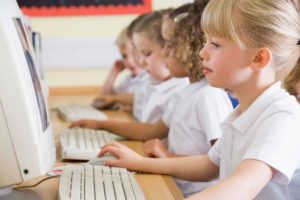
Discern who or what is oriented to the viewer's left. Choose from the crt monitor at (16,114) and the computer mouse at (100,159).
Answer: the computer mouse

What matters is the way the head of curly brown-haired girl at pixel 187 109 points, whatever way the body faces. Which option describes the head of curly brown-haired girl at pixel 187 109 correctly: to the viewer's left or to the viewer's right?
to the viewer's left

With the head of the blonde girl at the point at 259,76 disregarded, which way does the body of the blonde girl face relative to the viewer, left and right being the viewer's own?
facing to the left of the viewer

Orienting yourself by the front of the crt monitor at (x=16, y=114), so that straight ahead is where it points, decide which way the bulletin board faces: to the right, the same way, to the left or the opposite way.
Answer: to the right

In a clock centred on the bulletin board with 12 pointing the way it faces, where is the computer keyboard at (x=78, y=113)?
The computer keyboard is roughly at 12 o'clock from the bulletin board.

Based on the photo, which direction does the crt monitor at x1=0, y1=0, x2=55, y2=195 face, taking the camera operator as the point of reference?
facing to the right of the viewer

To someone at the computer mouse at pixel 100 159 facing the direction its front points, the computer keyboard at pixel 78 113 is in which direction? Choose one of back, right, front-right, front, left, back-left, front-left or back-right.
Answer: right

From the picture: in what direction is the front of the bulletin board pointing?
toward the camera

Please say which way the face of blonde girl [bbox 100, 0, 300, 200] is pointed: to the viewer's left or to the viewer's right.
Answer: to the viewer's left

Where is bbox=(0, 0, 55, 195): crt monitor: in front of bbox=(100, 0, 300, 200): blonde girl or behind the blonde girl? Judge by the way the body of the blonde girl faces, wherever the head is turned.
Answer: in front

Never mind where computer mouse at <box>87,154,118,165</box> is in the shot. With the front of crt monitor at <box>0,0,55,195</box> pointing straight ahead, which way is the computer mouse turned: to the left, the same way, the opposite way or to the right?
the opposite way

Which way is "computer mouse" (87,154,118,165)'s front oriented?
to the viewer's left

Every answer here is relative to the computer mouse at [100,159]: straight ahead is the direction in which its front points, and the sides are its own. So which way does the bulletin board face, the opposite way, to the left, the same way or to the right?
to the left

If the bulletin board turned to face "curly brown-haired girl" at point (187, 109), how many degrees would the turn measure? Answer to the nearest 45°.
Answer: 0° — it already faces them

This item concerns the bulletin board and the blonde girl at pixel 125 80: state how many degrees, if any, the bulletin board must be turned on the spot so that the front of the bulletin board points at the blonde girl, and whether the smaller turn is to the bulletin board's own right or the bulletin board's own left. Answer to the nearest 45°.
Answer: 0° — it already faces them
